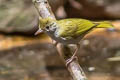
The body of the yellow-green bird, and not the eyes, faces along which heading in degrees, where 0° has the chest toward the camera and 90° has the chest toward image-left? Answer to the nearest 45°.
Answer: approximately 90°
